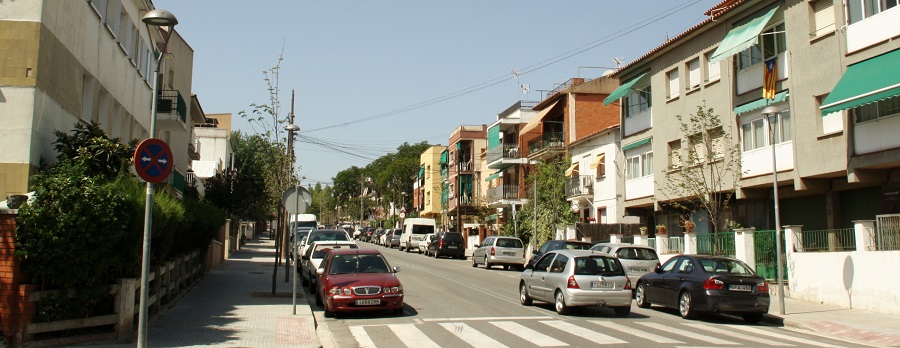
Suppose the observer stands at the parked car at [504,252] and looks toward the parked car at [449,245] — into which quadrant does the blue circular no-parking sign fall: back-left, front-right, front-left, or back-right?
back-left

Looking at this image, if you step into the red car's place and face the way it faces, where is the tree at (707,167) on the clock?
The tree is roughly at 8 o'clock from the red car.

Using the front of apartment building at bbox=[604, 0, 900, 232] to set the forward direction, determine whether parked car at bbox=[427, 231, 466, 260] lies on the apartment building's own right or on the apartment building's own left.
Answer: on the apartment building's own right

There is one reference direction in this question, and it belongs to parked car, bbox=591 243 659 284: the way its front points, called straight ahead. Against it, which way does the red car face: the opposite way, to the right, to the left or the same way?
the opposite way

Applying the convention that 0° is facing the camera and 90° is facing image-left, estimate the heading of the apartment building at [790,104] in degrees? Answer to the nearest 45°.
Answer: approximately 45°

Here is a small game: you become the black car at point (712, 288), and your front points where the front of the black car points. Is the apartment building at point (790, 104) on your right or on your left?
on your right

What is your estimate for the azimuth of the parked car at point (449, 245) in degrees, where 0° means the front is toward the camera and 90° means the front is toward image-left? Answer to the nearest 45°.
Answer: approximately 135°

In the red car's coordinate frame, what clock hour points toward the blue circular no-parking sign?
The blue circular no-parking sign is roughly at 1 o'clock from the red car.

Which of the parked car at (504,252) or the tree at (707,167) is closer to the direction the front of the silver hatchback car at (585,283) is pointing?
the parked car
